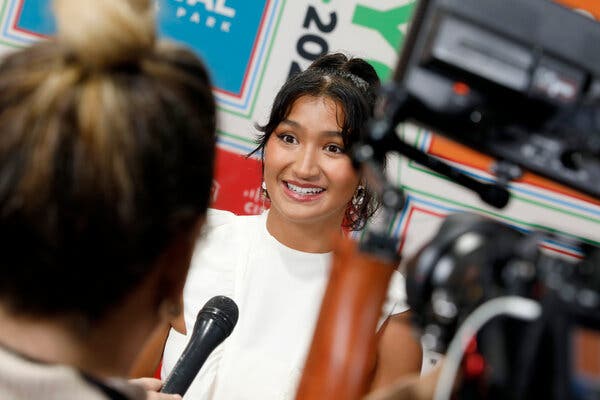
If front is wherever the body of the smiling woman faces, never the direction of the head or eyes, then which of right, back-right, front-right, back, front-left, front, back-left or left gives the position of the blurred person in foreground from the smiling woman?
front

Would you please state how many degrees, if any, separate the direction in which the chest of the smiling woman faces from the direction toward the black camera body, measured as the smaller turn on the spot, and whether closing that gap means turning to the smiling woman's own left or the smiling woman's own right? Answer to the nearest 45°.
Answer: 0° — they already face it

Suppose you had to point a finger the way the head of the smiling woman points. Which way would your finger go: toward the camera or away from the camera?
toward the camera

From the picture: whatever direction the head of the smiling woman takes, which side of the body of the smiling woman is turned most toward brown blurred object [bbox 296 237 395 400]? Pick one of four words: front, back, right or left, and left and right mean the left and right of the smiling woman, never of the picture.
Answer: front

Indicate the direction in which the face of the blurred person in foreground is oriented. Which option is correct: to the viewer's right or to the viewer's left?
to the viewer's right

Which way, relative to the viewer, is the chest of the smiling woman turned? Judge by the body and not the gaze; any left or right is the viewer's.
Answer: facing the viewer

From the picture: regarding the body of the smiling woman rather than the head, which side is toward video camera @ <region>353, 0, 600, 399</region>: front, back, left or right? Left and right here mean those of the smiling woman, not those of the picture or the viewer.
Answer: front
